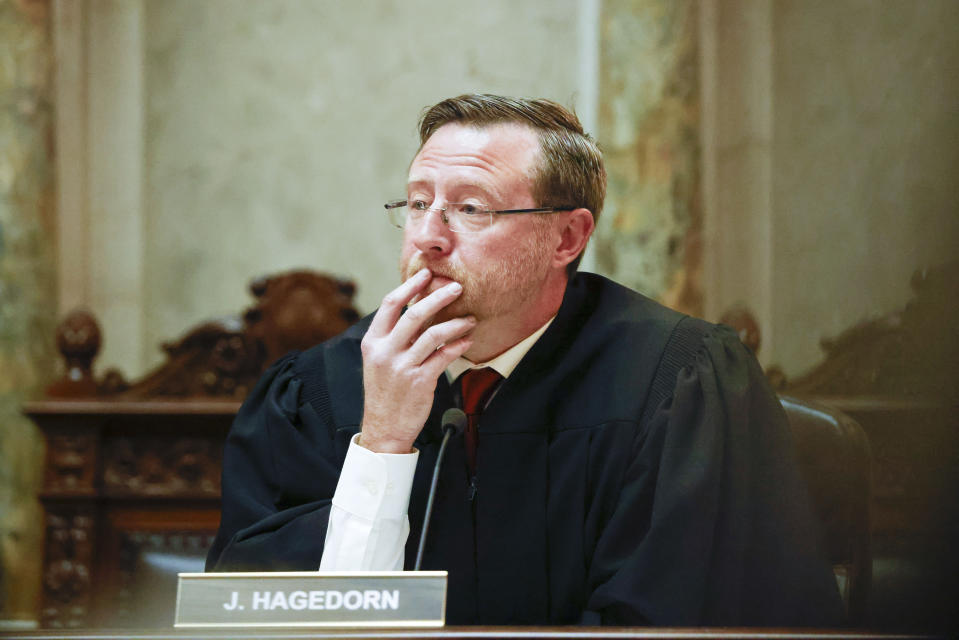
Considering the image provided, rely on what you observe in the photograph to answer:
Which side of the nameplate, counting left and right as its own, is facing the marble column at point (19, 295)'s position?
back

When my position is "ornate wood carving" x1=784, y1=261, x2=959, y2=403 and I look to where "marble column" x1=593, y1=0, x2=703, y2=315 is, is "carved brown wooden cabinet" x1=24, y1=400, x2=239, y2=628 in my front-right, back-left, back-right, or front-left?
front-left

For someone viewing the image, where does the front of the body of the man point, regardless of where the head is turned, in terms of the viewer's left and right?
facing the viewer and to the left of the viewer

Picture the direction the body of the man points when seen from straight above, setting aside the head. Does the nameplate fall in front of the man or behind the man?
in front

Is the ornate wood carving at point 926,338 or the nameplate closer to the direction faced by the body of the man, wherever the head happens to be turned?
the nameplate

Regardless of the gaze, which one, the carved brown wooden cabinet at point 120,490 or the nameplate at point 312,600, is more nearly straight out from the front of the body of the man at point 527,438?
the nameplate

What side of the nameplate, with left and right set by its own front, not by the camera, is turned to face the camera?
front

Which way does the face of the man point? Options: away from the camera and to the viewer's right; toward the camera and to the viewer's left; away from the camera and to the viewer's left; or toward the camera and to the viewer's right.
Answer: toward the camera and to the viewer's left

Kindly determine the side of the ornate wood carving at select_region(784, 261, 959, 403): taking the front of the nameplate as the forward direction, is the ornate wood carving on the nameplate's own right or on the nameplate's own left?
on the nameplate's own left

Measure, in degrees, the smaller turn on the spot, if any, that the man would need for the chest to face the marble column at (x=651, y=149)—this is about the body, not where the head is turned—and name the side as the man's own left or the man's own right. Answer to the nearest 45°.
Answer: approximately 135° to the man's own right

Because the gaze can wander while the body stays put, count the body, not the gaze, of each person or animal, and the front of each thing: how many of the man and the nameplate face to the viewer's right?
0

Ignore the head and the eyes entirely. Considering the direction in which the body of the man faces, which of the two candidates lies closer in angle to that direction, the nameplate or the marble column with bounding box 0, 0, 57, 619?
the nameplate
